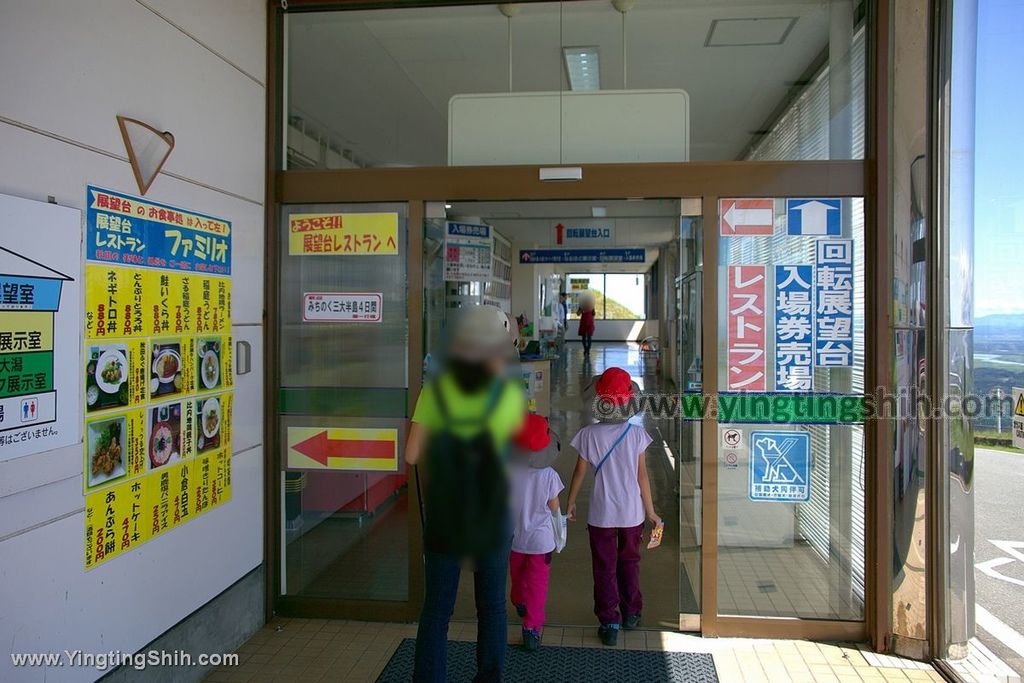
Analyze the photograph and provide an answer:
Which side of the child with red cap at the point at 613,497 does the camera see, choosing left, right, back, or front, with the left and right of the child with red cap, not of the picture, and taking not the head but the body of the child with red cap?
back

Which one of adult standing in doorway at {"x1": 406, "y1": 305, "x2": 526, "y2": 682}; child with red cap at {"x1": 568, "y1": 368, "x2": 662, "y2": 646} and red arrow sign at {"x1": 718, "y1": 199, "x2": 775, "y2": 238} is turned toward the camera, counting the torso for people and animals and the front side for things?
the red arrow sign

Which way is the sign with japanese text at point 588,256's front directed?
toward the camera

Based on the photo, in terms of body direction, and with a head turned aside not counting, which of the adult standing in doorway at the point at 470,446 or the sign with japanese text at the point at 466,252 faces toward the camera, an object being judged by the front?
the sign with japanese text

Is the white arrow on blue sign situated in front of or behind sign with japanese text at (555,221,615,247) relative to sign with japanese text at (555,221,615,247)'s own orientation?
in front

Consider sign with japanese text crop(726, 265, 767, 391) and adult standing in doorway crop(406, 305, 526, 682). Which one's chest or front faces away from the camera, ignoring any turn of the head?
the adult standing in doorway

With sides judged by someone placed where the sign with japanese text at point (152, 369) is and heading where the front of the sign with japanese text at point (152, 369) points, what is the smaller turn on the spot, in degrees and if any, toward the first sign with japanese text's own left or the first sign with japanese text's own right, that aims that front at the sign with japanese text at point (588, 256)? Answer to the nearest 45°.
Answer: approximately 90° to the first sign with japanese text's own left

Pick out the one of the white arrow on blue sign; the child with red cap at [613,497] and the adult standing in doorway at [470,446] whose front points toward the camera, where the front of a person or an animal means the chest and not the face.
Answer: the white arrow on blue sign

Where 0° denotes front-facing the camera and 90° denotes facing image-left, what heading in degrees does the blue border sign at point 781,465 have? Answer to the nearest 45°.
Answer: approximately 0°

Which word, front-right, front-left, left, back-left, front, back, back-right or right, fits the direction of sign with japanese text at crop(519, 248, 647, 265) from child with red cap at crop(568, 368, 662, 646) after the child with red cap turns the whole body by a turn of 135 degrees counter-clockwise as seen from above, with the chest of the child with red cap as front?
back-right

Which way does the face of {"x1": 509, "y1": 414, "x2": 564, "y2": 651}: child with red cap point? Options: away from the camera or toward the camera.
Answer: away from the camera

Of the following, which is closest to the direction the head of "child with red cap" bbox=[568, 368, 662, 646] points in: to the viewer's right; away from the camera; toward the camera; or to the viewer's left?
away from the camera

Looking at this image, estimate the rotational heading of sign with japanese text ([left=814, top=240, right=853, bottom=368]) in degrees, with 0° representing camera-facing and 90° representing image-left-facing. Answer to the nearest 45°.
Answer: approximately 0°

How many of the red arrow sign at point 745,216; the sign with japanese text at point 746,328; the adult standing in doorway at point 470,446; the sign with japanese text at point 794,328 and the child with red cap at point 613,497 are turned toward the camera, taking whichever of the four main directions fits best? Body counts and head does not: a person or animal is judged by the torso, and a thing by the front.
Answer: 3

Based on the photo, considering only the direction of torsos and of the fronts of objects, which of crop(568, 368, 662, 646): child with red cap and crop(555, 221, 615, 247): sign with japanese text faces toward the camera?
the sign with japanese text
